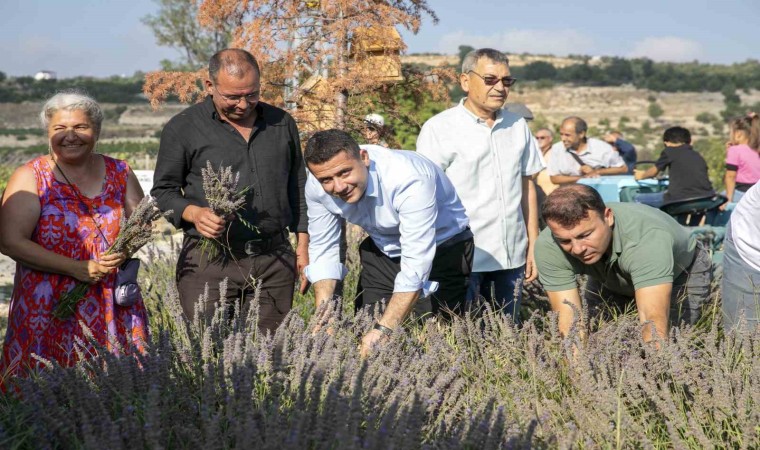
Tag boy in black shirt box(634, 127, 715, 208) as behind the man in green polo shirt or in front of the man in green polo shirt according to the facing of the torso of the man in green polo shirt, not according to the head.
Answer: behind

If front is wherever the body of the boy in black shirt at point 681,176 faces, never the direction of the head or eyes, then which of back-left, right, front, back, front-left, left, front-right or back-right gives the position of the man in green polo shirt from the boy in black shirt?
back-left

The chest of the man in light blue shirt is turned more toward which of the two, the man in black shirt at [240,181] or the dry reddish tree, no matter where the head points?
the man in black shirt

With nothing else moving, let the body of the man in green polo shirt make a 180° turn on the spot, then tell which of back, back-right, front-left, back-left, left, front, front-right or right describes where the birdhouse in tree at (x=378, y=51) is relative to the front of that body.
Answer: left

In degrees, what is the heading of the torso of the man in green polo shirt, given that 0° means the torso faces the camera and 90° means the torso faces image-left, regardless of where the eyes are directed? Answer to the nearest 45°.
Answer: approximately 45°

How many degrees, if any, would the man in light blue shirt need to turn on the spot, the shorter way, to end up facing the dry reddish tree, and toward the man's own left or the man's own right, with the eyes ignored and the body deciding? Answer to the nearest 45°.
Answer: approximately 135° to the man's own right

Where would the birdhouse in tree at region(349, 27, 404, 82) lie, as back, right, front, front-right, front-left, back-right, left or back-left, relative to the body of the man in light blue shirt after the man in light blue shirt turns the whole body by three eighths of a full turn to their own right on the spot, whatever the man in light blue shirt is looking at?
front

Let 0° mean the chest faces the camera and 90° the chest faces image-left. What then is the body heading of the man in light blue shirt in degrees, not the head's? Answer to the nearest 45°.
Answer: approximately 45°

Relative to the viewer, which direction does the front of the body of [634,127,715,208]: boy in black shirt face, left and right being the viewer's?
facing away from the viewer and to the left of the viewer

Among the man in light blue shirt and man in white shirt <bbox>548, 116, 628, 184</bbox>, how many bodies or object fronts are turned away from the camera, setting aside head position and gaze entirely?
0

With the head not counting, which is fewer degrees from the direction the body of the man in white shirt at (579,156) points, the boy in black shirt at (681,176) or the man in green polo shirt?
the man in green polo shirt
